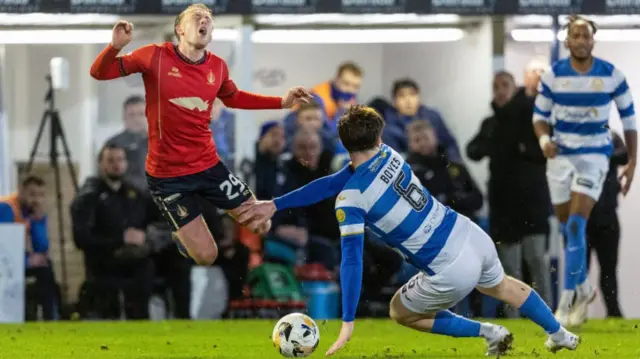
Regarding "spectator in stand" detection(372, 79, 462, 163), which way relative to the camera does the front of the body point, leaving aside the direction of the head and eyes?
toward the camera

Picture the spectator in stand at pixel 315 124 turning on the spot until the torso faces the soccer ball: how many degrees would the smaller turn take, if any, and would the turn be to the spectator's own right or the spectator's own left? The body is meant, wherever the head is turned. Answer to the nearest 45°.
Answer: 0° — they already face it

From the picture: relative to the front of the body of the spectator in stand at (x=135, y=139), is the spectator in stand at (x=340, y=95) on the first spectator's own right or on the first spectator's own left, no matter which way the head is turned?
on the first spectator's own left

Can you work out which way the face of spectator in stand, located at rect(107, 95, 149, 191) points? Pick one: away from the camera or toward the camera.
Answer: toward the camera

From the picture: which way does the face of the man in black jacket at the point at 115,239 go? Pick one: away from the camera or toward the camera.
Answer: toward the camera

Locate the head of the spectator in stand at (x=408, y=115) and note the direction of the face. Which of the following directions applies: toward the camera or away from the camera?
toward the camera

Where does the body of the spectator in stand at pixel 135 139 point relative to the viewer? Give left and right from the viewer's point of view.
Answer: facing the viewer

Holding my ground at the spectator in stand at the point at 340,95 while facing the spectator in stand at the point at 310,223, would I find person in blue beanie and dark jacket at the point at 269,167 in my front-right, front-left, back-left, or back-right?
front-right

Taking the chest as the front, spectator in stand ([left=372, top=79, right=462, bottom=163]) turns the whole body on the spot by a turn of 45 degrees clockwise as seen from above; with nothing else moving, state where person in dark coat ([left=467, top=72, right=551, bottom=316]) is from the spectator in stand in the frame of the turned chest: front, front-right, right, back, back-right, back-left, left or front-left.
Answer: back-left

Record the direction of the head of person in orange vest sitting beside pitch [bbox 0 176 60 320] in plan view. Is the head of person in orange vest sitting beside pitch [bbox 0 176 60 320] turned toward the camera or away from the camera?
toward the camera

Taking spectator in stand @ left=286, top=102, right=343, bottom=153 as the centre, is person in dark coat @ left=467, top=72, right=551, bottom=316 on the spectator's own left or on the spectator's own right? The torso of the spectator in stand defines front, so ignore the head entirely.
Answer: on the spectator's own left

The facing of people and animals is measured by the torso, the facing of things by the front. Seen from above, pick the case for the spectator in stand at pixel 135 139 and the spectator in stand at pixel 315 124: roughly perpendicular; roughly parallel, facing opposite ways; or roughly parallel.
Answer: roughly parallel

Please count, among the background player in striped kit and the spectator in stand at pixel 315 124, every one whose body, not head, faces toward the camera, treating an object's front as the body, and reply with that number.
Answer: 2

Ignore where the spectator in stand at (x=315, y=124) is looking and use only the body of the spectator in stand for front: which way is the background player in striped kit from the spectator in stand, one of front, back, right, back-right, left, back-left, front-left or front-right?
front-left

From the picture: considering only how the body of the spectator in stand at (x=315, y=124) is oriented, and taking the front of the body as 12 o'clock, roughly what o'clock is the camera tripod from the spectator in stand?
The camera tripod is roughly at 3 o'clock from the spectator in stand.

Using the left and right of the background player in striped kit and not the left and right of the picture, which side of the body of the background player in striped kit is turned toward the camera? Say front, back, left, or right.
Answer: front
